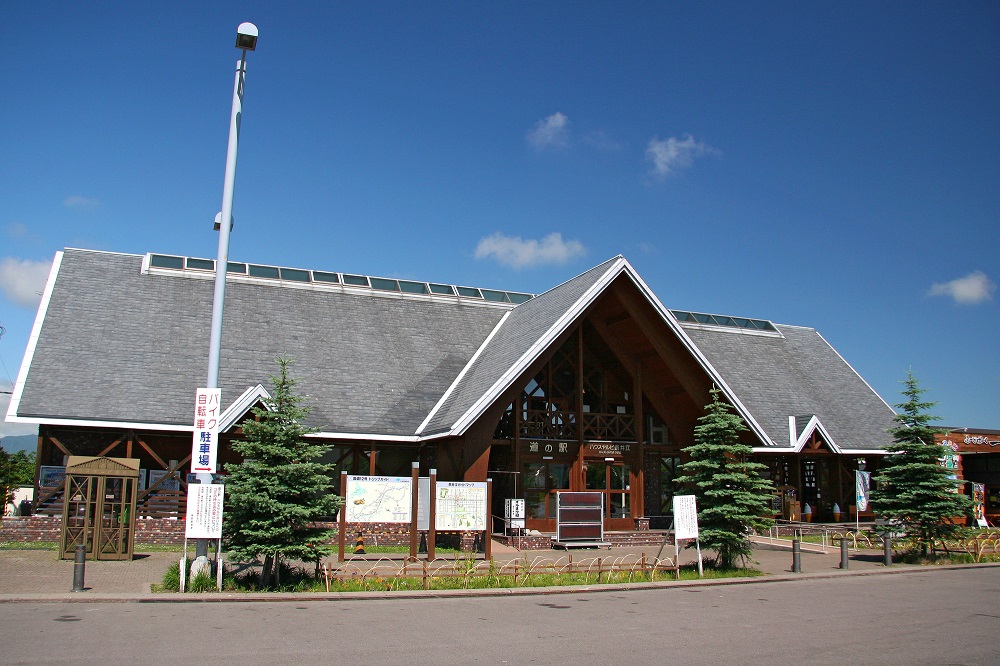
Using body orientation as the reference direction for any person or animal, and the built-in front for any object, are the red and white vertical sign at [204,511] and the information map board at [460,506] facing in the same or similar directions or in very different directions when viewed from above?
same or similar directions

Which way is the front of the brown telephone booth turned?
toward the camera

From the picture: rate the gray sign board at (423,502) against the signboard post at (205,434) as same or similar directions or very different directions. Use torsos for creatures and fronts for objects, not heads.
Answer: same or similar directions

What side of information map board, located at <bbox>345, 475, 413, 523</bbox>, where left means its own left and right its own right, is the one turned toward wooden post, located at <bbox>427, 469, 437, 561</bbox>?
left

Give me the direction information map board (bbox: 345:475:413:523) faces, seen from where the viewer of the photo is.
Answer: facing the viewer

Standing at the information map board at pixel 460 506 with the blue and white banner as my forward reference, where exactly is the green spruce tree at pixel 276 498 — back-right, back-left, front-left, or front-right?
back-right

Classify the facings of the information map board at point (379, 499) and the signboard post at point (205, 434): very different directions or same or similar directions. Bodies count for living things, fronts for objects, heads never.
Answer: same or similar directions

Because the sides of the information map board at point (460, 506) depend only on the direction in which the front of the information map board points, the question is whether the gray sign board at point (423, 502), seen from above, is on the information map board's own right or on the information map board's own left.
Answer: on the information map board's own right

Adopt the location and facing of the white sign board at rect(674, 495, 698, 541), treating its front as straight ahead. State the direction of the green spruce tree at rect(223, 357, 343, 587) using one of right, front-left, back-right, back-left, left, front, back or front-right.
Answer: front-right

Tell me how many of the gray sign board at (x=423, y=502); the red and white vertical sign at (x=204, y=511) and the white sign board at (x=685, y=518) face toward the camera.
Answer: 3

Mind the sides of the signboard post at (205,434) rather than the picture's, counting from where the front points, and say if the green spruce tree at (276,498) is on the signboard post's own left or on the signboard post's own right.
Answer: on the signboard post's own left

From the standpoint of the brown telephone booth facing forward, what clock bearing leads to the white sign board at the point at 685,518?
The white sign board is roughly at 10 o'clock from the brown telephone booth.

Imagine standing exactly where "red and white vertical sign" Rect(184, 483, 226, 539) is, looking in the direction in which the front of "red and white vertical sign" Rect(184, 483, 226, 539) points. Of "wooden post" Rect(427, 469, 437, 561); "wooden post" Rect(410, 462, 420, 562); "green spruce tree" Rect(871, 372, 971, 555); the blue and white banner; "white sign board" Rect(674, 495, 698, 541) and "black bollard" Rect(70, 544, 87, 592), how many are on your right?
1

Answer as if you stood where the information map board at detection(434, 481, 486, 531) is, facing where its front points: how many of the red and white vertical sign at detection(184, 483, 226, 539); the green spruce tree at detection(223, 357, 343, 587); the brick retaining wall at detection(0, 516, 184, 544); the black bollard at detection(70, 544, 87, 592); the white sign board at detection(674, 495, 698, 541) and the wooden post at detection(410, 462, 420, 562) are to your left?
1
